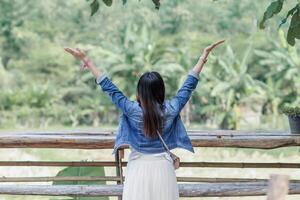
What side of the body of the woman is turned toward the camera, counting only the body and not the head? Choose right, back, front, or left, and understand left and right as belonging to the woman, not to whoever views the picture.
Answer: back

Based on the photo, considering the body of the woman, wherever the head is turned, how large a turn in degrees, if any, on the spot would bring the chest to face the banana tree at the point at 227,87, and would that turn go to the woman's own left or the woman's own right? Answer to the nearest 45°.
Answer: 0° — they already face it

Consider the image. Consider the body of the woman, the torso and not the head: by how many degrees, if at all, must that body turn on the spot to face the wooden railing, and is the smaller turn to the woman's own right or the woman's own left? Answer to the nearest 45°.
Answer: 0° — they already face it

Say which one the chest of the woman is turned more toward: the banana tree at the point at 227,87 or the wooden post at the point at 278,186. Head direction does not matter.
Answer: the banana tree

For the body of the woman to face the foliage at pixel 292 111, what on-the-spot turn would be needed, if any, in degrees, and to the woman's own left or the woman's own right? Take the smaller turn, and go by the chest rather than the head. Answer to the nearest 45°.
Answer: approximately 45° to the woman's own right

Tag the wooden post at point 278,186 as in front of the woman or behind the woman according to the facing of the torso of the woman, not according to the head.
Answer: behind

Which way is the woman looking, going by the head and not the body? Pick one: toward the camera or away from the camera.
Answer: away from the camera
